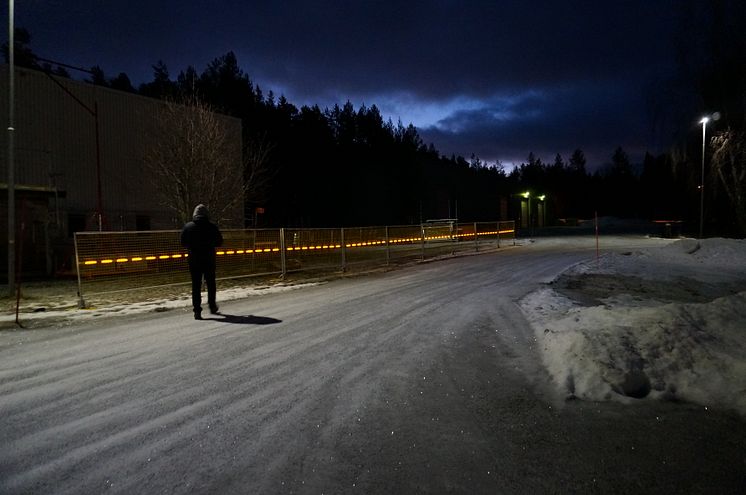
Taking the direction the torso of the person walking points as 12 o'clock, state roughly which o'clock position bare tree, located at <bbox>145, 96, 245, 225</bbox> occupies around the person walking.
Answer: The bare tree is roughly at 12 o'clock from the person walking.

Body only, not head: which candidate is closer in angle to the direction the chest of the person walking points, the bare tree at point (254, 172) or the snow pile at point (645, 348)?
the bare tree

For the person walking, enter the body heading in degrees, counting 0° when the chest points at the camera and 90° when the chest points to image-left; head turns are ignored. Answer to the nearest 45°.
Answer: approximately 180°

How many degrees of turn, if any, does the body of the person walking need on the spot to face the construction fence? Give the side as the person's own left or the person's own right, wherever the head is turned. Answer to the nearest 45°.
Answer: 0° — they already face it

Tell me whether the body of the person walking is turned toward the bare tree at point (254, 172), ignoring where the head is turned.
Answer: yes
